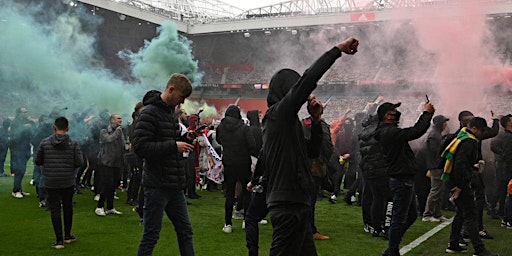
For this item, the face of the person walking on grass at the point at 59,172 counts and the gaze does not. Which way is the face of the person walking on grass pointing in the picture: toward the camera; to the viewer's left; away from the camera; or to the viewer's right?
away from the camera

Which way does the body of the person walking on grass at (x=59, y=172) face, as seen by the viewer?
away from the camera

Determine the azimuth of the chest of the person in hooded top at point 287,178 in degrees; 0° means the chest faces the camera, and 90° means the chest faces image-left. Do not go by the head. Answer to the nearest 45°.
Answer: approximately 225°

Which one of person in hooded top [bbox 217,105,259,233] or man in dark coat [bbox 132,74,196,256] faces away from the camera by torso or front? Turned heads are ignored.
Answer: the person in hooded top

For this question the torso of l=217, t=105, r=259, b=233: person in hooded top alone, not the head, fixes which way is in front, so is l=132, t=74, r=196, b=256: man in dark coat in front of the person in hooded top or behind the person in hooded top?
behind

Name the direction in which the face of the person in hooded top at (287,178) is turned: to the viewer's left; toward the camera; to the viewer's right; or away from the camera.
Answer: away from the camera

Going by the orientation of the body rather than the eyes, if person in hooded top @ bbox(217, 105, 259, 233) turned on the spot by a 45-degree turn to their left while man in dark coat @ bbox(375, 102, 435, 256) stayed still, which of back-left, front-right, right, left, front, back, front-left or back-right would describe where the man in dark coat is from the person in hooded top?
back

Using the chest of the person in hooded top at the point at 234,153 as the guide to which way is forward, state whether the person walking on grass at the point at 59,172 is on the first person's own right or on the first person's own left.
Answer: on the first person's own left
